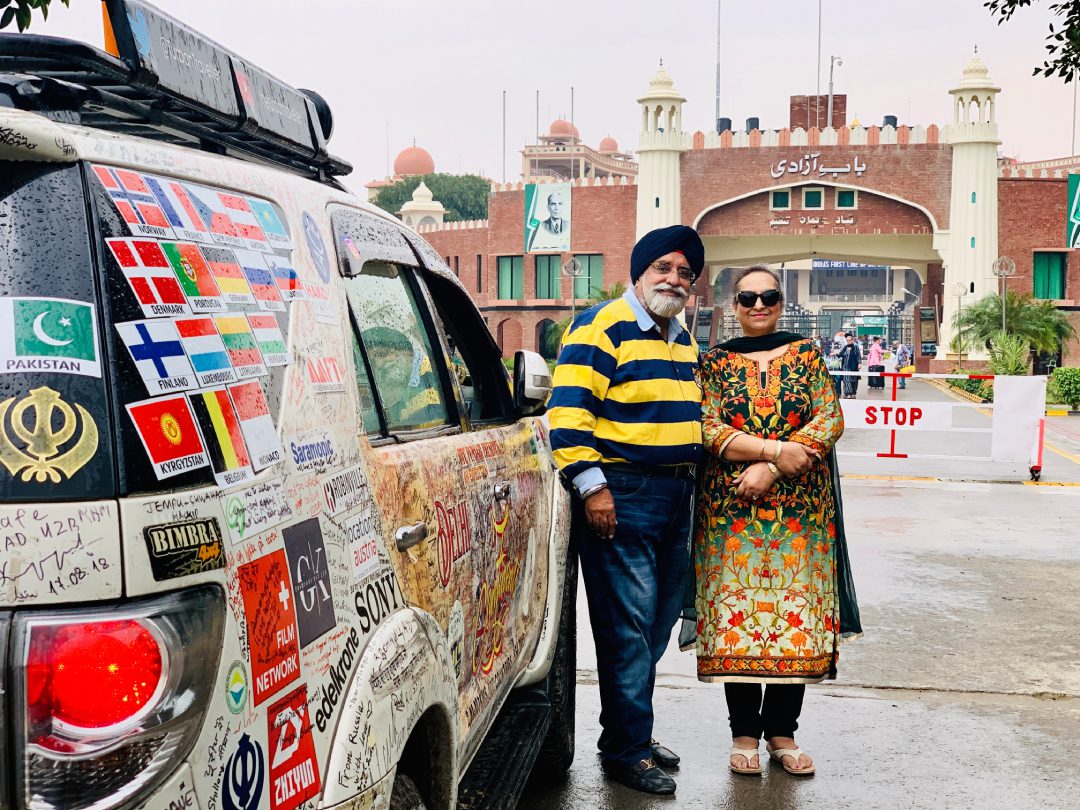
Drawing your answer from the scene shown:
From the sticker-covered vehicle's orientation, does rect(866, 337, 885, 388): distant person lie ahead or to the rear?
ahead

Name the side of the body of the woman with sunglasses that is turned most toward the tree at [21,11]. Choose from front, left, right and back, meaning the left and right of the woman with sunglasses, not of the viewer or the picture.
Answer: right

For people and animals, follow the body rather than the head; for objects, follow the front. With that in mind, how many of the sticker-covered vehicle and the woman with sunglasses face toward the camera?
1

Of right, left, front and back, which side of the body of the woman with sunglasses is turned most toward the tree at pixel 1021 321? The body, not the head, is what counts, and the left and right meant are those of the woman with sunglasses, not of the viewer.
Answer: back

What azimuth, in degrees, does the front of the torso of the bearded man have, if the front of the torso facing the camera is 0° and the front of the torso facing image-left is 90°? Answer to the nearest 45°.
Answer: approximately 315°

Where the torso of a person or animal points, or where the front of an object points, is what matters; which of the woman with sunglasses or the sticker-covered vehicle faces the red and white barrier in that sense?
the sticker-covered vehicle

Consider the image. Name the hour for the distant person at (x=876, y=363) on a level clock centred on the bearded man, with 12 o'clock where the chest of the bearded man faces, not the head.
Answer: The distant person is roughly at 8 o'clock from the bearded man.

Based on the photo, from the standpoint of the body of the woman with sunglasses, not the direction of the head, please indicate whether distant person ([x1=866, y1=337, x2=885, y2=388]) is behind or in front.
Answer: behind

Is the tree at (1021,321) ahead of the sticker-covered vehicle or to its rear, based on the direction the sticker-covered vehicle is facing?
ahead
